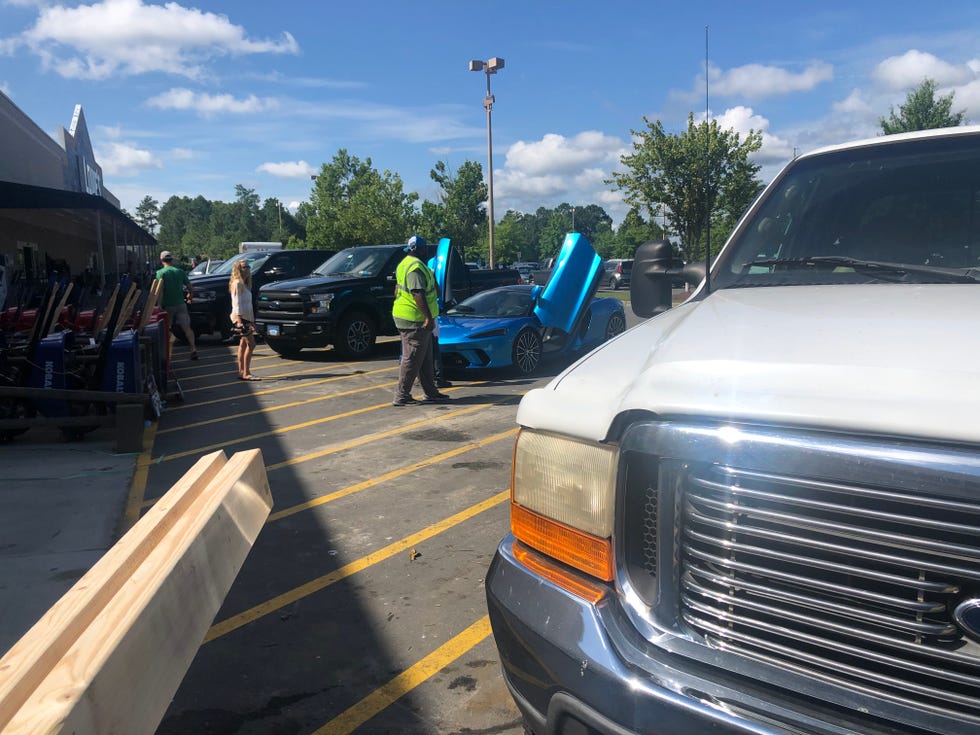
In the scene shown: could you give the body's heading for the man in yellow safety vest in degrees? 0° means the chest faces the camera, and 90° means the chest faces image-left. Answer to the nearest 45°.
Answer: approximately 270°

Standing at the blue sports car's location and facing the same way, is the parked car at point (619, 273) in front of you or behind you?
behind

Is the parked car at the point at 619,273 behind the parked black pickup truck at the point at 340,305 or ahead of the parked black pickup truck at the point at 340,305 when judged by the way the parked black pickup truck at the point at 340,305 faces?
behind

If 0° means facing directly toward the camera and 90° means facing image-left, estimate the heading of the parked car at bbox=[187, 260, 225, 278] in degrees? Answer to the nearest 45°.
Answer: approximately 45°

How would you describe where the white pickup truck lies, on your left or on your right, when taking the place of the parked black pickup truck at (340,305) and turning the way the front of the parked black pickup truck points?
on your left

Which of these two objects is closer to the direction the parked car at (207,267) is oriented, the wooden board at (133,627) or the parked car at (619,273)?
the wooden board
